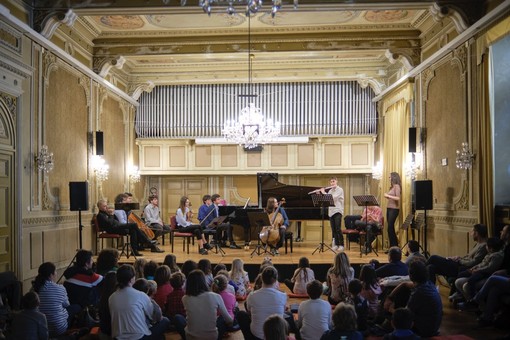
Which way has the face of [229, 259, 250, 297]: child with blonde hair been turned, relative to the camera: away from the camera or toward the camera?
away from the camera

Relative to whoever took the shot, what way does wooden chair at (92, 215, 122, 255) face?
facing to the right of the viewer

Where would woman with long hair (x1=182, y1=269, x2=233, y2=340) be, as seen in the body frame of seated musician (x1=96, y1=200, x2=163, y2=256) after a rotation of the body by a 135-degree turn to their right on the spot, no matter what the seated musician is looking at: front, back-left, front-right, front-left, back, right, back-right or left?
front-left

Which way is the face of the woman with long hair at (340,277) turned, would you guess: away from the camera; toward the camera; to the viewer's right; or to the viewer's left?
away from the camera

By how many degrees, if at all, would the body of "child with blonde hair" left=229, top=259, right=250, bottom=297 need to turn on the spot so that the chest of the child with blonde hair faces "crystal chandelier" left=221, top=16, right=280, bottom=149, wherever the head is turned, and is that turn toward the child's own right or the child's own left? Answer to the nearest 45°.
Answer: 0° — they already face it

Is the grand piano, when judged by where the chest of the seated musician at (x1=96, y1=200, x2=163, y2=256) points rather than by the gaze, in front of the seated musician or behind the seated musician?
in front

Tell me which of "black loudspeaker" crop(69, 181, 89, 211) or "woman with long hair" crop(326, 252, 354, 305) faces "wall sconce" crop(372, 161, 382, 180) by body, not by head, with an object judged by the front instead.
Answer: the woman with long hair

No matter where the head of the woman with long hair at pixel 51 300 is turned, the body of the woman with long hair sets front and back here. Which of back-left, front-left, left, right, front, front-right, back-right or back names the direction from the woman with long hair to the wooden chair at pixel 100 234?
front-left

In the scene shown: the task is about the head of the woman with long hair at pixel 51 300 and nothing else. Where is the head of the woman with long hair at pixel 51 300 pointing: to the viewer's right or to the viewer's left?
to the viewer's right

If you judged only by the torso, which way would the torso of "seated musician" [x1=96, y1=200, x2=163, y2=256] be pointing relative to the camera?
to the viewer's right

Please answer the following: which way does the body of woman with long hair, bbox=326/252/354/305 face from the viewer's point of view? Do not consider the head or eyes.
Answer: away from the camera

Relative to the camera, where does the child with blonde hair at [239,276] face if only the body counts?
away from the camera

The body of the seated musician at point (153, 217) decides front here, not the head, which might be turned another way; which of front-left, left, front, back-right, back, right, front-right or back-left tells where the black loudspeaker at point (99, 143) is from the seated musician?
right

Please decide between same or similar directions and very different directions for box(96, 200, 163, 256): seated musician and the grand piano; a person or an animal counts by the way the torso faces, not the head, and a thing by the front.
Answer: very different directions

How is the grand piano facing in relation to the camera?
to the viewer's left
